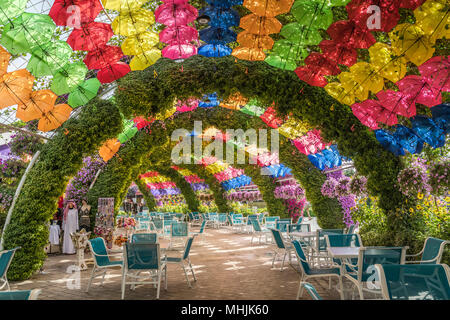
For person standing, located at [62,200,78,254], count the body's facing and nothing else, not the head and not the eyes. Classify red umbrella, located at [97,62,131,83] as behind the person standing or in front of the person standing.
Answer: in front

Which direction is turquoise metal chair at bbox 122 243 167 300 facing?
away from the camera

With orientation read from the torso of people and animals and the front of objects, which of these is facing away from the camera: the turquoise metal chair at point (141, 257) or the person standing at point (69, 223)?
the turquoise metal chair

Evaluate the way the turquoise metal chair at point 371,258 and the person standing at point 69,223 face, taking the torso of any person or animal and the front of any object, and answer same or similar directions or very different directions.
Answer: very different directions

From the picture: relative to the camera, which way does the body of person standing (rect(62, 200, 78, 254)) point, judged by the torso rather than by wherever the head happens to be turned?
toward the camera

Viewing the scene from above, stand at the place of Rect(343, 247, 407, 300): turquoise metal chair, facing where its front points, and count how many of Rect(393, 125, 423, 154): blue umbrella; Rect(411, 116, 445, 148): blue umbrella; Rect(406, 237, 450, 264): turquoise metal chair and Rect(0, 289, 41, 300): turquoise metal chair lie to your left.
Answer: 1

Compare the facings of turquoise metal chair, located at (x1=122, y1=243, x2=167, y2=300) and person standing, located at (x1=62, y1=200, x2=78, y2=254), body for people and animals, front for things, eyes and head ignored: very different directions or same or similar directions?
very different directions

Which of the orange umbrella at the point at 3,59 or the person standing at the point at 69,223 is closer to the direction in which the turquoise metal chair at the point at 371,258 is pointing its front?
the person standing
